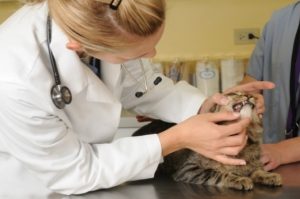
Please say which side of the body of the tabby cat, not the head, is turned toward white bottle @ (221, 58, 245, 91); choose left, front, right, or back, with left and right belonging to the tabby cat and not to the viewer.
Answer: left

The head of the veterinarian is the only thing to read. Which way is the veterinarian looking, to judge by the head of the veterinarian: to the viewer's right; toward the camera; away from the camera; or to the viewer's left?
to the viewer's right

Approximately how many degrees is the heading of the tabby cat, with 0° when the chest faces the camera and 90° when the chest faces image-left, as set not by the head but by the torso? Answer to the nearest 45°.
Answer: approximately 270°

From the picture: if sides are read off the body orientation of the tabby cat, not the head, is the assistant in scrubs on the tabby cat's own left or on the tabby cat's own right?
on the tabby cat's own left

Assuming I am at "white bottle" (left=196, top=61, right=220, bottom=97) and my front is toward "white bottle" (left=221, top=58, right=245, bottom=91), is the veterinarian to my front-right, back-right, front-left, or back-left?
back-right
